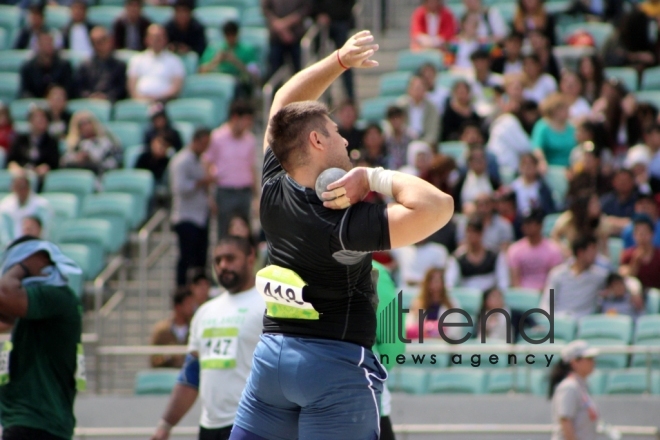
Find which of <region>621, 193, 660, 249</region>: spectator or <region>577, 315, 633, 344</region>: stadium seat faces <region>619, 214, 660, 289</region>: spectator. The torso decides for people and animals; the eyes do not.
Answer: <region>621, 193, 660, 249</region>: spectator

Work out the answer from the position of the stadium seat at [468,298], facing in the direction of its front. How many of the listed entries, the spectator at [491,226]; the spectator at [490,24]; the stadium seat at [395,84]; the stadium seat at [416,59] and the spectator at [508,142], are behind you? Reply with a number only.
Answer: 5

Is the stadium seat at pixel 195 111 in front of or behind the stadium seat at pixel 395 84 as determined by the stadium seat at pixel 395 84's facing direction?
in front

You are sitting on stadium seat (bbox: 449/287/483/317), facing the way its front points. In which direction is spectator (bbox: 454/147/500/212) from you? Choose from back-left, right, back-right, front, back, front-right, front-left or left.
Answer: back

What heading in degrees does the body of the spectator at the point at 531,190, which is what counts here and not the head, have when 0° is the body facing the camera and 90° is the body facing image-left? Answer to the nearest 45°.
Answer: approximately 0°

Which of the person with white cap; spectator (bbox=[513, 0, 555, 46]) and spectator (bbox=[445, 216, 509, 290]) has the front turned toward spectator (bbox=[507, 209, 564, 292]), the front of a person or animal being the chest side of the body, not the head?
spectator (bbox=[513, 0, 555, 46])

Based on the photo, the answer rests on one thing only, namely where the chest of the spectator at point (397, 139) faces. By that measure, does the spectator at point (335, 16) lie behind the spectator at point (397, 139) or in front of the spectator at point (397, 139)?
behind

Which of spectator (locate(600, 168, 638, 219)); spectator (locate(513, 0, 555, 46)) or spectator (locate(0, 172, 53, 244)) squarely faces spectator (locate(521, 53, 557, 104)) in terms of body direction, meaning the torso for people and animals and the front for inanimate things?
spectator (locate(513, 0, 555, 46))

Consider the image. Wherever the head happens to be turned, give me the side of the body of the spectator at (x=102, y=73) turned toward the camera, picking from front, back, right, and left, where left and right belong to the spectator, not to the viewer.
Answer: front

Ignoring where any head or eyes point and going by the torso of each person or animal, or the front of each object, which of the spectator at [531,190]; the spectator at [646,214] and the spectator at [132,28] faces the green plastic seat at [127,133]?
the spectator at [132,28]

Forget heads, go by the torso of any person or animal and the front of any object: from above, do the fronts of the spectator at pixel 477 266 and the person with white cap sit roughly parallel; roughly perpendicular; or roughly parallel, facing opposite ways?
roughly perpendicular

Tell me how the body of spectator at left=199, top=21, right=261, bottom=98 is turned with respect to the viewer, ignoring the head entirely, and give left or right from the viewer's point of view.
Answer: facing the viewer

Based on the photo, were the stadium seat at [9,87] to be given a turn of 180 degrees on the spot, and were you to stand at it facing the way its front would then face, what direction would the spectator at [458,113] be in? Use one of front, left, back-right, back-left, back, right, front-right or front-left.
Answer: back-right

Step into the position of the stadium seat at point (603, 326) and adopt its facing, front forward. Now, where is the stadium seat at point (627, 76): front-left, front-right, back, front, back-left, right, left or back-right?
back

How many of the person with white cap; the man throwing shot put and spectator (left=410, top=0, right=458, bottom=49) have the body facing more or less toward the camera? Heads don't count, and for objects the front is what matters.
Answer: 1

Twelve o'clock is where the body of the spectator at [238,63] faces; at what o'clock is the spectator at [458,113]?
the spectator at [458,113] is roughly at 10 o'clock from the spectator at [238,63].
